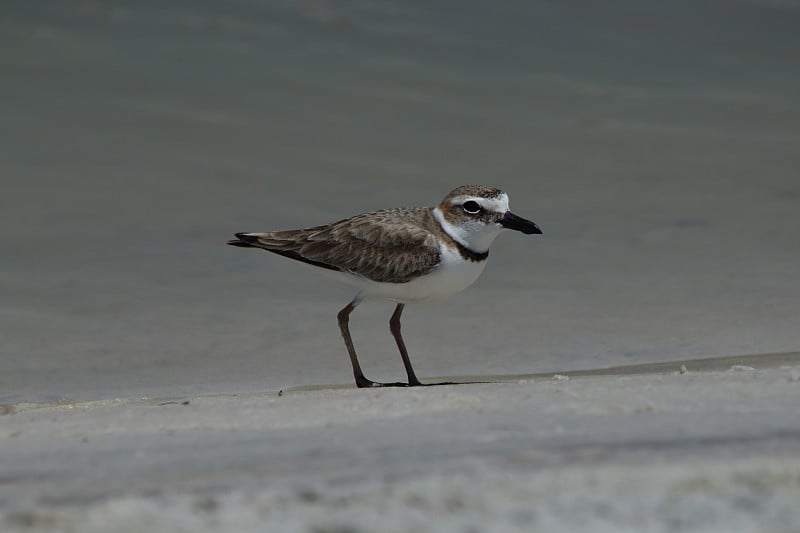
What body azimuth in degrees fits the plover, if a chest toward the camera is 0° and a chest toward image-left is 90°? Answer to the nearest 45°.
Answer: approximately 270°
